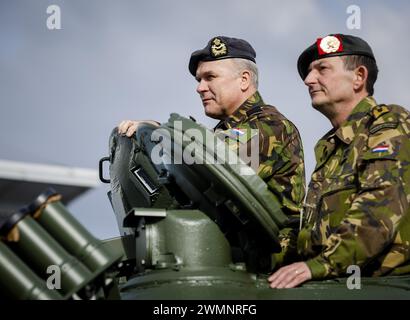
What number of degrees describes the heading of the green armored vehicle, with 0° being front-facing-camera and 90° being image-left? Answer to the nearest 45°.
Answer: approximately 90°

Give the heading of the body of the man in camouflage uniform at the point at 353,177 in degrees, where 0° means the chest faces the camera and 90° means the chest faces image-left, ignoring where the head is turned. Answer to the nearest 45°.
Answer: approximately 45°
